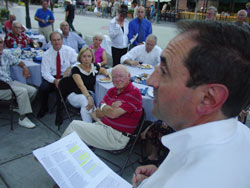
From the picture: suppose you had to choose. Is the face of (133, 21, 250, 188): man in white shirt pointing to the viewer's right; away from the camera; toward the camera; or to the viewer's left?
to the viewer's left

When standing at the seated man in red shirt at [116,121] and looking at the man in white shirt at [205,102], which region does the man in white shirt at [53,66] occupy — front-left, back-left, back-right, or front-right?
back-right

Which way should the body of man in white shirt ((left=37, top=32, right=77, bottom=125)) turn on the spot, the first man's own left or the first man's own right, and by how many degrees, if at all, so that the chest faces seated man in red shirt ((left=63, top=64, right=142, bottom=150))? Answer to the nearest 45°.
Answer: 0° — they already face them

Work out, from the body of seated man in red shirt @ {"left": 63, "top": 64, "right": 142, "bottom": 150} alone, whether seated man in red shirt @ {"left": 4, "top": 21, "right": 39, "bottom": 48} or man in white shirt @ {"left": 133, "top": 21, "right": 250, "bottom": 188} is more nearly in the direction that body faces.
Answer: the man in white shirt

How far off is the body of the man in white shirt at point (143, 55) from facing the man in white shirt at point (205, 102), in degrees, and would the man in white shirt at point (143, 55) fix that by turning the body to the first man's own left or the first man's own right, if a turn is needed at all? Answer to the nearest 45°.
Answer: approximately 45° to the first man's own left

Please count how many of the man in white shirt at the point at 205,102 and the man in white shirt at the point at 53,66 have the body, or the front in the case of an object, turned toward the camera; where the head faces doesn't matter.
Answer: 1

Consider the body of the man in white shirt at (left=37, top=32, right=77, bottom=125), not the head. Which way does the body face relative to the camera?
toward the camera

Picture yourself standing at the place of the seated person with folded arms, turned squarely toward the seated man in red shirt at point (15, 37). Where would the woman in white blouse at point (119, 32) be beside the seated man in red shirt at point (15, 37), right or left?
right

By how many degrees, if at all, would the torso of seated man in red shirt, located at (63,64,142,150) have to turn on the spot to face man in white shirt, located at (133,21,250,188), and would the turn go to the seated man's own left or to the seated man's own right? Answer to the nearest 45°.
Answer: approximately 45° to the seated man's own left

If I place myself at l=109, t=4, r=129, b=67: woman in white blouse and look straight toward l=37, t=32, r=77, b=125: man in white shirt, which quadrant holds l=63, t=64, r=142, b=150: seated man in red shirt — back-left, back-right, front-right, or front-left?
front-left

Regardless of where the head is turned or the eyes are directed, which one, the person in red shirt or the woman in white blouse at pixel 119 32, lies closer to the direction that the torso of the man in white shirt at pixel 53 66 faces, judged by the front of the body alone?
the person in red shirt

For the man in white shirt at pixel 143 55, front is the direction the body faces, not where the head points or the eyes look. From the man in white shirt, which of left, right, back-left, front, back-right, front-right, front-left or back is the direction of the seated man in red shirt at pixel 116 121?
front-left

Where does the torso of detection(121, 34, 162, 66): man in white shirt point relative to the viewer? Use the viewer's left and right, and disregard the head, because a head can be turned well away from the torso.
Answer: facing the viewer and to the left of the viewer

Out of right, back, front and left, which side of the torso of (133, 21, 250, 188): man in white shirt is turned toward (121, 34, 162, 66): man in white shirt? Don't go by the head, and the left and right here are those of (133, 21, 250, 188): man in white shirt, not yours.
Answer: right

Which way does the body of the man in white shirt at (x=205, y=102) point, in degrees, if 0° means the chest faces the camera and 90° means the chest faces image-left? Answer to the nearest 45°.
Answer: approximately 90°

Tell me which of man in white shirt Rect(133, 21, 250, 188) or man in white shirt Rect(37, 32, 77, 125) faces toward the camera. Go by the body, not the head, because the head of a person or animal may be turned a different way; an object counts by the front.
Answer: man in white shirt Rect(37, 32, 77, 125)
